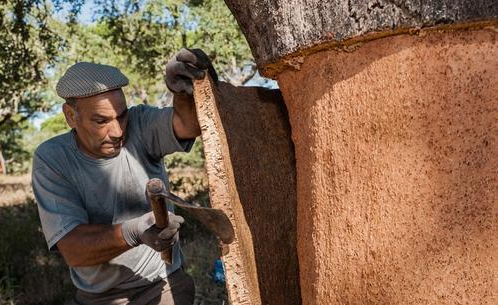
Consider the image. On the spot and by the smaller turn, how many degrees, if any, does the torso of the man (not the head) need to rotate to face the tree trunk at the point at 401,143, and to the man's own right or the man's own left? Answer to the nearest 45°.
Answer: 0° — they already face it

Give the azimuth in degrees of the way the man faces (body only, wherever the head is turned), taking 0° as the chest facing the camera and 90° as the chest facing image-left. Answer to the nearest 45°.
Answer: approximately 315°
